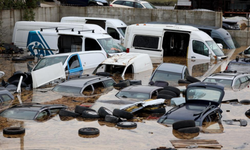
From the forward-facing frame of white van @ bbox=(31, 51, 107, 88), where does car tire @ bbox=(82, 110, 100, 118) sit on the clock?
The car tire is roughly at 10 o'clock from the white van.

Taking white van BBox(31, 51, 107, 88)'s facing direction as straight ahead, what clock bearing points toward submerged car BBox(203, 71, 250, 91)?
The submerged car is roughly at 8 o'clock from the white van.

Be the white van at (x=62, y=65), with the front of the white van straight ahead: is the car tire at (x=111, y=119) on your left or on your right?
on your left

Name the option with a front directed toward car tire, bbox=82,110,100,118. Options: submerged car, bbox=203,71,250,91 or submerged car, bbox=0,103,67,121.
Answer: submerged car, bbox=203,71,250,91

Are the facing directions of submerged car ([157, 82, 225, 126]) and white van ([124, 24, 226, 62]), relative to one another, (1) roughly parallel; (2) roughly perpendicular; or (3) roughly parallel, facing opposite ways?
roughly perpendicular
